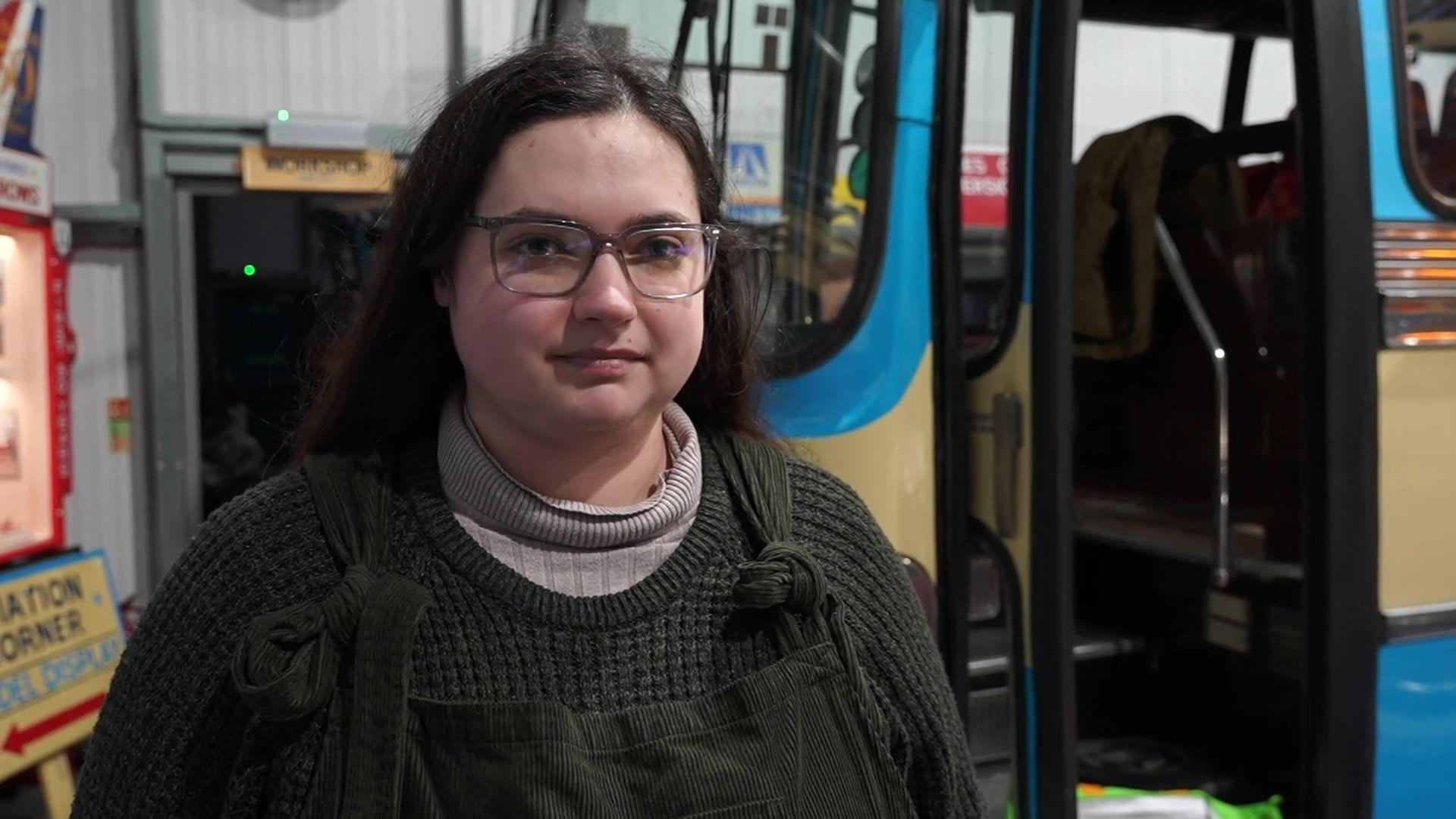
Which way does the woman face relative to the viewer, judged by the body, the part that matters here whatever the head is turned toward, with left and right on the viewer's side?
facing the viewer

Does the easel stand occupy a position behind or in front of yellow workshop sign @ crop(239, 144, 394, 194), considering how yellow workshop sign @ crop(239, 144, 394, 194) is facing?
in front

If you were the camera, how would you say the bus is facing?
facing the viewer and to the left of the viewer

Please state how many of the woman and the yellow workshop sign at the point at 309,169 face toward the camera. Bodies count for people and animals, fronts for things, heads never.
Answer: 2

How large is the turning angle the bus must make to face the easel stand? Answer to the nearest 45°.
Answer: approximately 45° to its right

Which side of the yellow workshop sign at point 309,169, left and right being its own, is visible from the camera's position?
front

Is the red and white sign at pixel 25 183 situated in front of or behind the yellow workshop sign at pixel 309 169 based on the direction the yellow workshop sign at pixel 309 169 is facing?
in front

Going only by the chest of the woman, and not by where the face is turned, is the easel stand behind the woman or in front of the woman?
behind

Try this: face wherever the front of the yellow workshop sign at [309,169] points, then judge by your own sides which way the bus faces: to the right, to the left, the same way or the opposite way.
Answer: to the right
